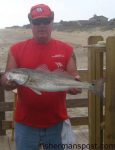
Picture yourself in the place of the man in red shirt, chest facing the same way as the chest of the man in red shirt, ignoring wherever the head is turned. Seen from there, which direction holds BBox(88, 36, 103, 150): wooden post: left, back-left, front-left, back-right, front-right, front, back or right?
back-left

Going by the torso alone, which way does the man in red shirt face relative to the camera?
toward the camera

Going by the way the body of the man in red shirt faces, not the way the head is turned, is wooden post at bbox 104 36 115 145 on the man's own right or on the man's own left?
on the man's own left
